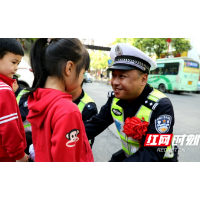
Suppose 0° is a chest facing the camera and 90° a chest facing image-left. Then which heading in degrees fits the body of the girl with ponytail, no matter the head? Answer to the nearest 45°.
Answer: approximately 225°

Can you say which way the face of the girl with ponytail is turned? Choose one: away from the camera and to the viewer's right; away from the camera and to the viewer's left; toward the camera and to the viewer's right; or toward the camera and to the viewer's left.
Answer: away from the camera and to the viewer's right

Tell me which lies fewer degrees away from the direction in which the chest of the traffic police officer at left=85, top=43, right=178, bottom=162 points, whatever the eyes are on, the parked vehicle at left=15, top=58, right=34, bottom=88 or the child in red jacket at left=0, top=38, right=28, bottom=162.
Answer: the child in red jacket

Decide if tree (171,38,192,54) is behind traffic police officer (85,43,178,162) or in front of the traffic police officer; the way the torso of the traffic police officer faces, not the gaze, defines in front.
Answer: behind

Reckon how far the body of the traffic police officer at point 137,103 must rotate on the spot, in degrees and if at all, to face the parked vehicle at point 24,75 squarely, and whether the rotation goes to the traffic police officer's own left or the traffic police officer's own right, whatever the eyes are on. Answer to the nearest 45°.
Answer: approximately 90° to the traffic police officer's own right

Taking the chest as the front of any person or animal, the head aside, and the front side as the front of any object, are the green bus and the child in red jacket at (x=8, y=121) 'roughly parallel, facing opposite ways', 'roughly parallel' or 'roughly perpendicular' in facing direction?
roughly perpendicular

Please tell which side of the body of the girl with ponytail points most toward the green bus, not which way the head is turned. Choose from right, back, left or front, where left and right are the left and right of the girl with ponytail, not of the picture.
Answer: front

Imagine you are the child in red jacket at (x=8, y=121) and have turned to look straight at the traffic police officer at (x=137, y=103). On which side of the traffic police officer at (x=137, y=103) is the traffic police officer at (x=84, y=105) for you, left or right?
left

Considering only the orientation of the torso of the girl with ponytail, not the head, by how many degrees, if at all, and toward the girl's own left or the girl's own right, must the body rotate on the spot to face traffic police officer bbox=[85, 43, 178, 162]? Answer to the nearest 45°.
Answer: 0° — they already face them
